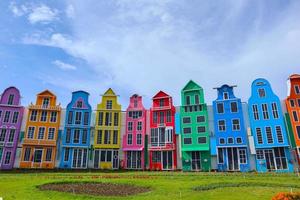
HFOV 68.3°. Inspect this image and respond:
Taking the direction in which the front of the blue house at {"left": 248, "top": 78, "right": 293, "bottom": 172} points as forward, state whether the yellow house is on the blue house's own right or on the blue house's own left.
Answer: on the blue house's own right

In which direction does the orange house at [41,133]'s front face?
toward the camera

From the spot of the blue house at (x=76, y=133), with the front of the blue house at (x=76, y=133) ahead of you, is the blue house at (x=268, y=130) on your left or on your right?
on your left

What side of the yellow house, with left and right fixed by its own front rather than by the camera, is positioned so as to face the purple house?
right

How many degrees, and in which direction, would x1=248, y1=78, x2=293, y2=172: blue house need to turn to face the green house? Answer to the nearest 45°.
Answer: approximately 90° to its right

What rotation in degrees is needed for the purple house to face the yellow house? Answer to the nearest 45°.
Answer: approximately 45° to its left

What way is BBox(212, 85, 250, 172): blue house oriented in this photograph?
toward the camera

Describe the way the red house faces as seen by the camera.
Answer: facing the viewer

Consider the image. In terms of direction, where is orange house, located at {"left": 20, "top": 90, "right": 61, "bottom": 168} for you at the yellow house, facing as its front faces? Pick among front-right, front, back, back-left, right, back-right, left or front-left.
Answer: right

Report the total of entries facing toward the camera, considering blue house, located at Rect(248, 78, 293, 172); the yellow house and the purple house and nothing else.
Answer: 3

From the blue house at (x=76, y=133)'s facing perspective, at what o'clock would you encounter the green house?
The green house is roughly at 10 o'clock from the blue house.

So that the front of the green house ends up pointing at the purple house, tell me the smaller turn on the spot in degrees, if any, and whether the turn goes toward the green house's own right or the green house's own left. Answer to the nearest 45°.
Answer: approximately 90° to the green house's own right

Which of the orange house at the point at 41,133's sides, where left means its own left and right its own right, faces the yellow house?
left

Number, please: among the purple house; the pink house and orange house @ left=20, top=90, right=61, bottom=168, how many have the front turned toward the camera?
3

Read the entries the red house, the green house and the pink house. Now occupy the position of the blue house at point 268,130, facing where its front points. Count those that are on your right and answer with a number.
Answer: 3

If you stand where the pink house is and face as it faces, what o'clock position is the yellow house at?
The yellow house is roughly at 3 o'clock from the pink house.
